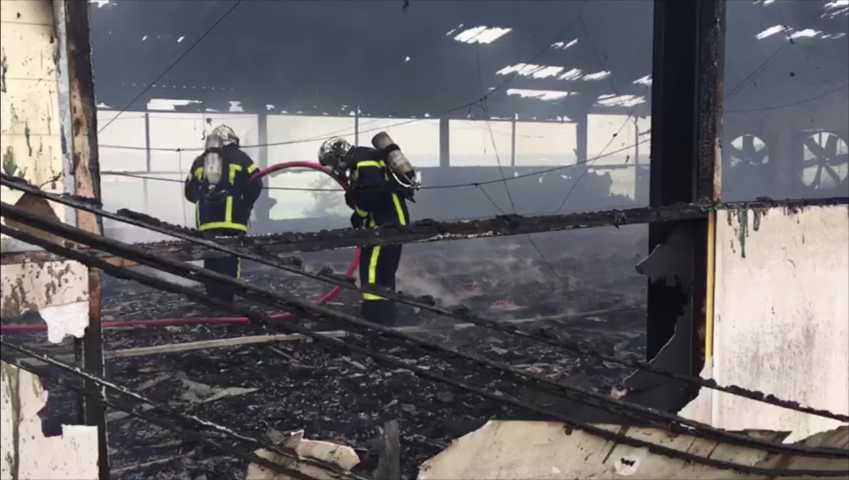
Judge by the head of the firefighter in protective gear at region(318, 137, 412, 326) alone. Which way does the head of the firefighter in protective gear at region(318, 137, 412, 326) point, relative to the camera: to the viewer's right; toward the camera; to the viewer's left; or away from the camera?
to the viewer's left

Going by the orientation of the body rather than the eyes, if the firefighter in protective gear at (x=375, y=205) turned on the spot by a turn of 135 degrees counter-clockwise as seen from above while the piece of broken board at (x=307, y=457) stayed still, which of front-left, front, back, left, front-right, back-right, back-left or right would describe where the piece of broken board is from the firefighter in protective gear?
front-right

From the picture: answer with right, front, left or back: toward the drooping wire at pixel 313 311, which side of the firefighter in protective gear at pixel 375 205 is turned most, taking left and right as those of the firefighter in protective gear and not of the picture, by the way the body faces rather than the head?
left

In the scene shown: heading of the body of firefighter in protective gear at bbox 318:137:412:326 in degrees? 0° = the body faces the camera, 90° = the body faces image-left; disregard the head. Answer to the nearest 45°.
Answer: approximately 90°

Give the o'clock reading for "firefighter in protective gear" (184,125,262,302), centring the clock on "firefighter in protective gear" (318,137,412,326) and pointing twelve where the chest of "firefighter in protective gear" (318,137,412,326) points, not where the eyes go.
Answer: "firefighter in protective gear" (184,125,262,302) is roughly at 1 o'clock from "firefighter in protective gear" (318,137,412,326).

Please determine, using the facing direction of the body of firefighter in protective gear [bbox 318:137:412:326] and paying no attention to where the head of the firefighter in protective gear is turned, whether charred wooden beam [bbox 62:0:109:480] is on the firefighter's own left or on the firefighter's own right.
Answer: on the firefighter's own left

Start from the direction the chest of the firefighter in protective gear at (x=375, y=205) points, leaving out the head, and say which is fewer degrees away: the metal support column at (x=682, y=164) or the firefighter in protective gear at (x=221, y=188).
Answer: the firefighter in protective gear

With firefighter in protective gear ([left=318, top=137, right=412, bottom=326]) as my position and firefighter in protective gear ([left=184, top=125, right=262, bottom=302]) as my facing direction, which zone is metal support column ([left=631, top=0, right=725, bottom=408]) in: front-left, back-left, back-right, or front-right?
back-left
